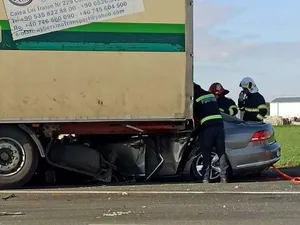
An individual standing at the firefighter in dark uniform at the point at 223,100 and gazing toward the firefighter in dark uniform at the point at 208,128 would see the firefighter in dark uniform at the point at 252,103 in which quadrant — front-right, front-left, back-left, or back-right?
back-left

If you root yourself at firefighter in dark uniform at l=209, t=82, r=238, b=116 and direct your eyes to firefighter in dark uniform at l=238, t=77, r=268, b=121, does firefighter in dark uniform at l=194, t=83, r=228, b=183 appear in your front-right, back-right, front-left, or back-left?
back-right

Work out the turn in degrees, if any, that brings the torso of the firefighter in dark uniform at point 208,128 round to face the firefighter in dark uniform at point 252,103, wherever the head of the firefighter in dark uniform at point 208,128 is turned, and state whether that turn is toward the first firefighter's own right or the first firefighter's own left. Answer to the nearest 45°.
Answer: approximately 90° to the first firefighter's own right

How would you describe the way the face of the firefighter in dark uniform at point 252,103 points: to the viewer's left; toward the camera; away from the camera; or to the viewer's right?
to the viewer's left

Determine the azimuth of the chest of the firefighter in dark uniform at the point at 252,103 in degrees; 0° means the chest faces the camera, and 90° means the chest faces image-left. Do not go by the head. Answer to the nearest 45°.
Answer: approximately 90°

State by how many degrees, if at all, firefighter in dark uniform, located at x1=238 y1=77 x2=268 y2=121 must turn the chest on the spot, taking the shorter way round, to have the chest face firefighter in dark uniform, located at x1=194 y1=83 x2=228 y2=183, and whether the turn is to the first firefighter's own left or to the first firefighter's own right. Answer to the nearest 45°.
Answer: approximately 45° to the first firefighter's own left

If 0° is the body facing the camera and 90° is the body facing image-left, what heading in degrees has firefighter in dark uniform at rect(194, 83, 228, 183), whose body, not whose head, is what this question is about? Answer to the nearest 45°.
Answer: approximately 135°
